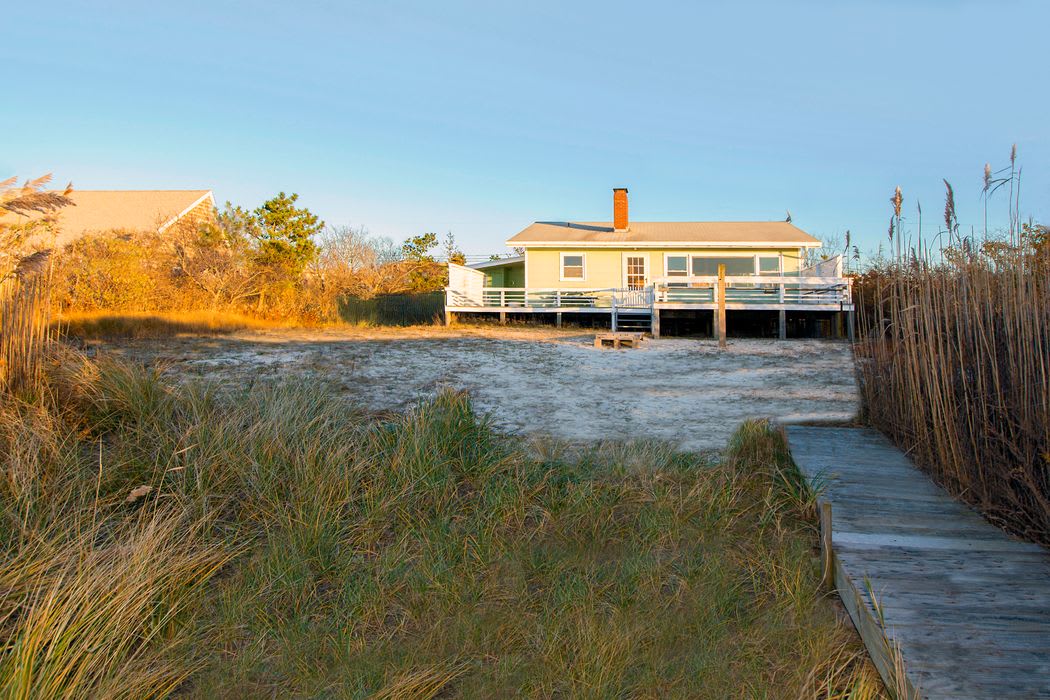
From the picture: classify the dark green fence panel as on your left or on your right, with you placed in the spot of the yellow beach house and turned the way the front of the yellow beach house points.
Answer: on your right

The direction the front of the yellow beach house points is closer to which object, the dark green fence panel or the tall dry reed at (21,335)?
the tall dry reed

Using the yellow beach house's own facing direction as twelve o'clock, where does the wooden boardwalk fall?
The wooden boardwalk is roughly at 12 o'clock from the yellow beach house.

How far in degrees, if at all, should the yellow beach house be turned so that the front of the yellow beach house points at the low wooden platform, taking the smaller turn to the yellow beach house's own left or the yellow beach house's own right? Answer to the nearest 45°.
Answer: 0° — it already faces it

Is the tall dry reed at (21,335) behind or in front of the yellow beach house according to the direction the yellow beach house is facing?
in front

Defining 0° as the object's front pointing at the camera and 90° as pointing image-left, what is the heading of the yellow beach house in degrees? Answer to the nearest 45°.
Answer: approximately 0°

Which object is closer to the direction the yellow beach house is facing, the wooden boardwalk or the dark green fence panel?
the wooden boardwalk

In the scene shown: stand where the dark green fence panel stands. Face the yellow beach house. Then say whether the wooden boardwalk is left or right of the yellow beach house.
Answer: right

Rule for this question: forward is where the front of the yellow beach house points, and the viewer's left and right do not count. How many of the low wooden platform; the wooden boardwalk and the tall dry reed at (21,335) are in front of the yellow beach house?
3
